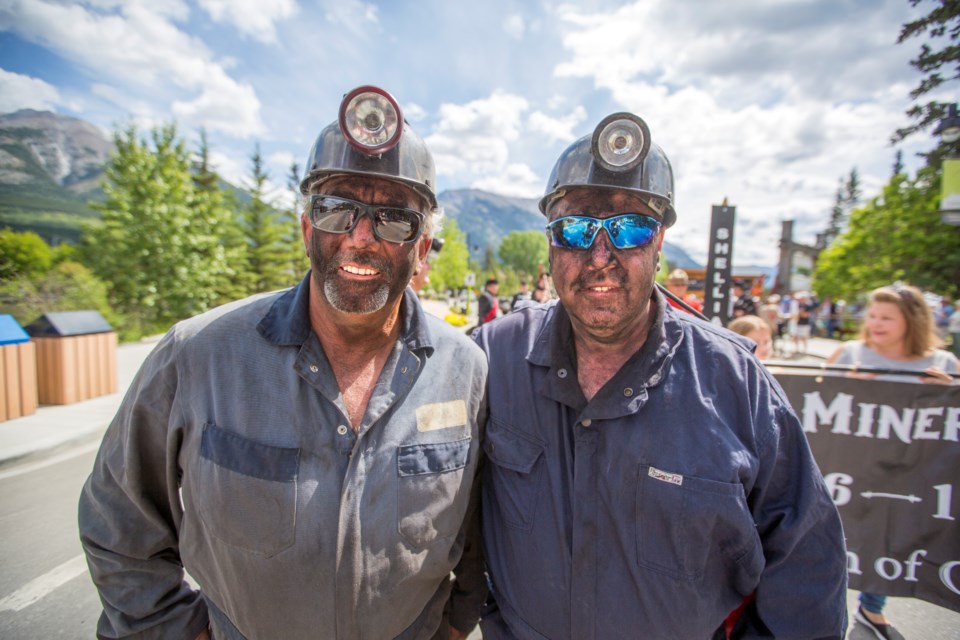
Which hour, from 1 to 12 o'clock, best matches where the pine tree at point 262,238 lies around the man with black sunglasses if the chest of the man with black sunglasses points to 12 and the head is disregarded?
The pine tree is roughly at 6 o'clock from the man with black sunglasses.

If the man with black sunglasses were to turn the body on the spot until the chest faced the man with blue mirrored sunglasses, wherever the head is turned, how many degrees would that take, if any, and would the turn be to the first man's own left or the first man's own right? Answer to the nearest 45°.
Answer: approximately 45° to the first man's own left

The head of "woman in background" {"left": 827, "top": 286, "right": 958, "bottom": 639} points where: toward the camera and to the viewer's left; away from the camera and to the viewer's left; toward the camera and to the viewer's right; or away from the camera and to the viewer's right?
toward the camera and to the viewer's left

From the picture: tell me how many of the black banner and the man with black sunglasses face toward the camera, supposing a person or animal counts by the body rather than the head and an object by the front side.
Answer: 2

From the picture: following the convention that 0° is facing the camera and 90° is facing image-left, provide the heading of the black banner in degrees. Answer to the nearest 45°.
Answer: approximately 0°

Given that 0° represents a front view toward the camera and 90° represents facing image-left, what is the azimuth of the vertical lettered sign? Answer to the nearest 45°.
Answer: approximately 0°
